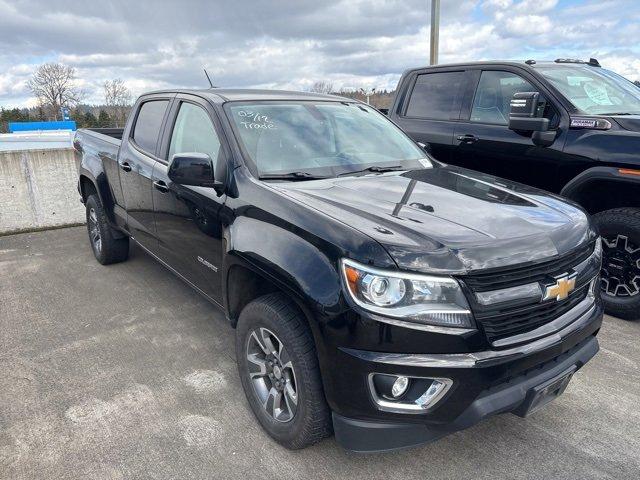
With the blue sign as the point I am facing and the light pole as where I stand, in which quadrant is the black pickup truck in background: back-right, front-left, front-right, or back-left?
back-left

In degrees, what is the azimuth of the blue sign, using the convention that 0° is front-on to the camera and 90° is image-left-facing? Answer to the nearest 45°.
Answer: approximately 0°

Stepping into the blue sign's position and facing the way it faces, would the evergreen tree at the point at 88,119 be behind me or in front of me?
behind

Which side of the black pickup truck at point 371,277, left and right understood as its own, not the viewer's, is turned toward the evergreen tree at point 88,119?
back

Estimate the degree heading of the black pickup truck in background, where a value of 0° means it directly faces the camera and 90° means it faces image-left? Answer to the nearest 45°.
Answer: approximately 315°

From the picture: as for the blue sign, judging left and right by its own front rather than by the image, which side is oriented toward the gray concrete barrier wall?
front

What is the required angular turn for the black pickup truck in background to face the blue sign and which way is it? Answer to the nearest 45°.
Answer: approximately 180°

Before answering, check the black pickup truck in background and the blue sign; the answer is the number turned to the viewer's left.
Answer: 0

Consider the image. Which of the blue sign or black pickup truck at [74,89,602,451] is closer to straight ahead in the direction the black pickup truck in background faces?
the black pickup truck

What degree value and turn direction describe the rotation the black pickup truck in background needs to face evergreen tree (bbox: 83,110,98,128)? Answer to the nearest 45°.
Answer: approximately 180°

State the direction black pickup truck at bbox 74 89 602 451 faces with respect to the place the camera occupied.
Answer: facing the viewer and to the right of the viewer

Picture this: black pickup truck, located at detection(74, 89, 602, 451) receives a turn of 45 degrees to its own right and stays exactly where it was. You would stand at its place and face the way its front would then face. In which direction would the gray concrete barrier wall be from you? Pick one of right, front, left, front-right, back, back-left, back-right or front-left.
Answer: back-right
